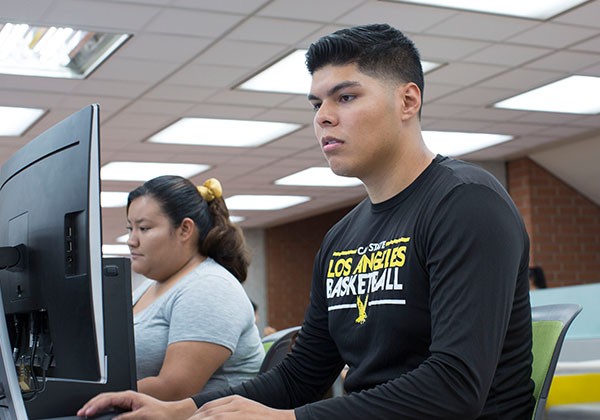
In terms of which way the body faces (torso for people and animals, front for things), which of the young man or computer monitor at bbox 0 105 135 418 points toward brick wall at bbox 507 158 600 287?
the computer monitor

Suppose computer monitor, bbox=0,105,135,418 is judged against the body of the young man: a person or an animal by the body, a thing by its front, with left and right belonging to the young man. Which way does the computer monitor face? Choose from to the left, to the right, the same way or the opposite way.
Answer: the opposite way

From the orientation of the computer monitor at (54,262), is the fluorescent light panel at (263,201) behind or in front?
in front

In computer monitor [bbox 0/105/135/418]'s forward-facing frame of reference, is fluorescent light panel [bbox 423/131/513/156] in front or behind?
in front

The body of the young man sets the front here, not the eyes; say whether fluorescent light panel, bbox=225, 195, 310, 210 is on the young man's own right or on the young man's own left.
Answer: on the young man's own right

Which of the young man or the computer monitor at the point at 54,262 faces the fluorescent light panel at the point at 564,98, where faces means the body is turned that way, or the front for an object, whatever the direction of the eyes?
the computer monitor

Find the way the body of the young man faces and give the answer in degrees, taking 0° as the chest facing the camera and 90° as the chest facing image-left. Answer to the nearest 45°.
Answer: approximately 45°

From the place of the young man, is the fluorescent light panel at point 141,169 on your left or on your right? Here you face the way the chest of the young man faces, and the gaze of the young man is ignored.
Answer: on your right

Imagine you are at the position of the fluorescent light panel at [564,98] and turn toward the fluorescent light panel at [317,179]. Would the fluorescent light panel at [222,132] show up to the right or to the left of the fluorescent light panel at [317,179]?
left

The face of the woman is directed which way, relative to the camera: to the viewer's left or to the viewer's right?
to the viewer's left

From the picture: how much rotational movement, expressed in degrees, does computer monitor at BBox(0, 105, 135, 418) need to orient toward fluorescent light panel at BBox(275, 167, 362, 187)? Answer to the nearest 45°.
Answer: approximately 45° to its left

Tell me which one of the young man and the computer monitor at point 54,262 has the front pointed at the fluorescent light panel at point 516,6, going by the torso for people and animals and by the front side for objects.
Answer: the computer monitor

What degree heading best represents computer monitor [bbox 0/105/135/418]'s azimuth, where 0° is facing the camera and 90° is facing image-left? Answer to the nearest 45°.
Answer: approximately 225°
